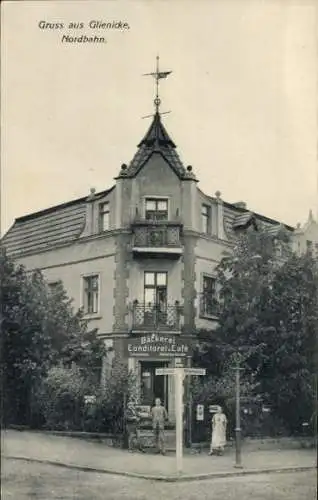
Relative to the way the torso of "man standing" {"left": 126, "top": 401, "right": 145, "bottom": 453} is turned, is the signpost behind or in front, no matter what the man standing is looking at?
in front

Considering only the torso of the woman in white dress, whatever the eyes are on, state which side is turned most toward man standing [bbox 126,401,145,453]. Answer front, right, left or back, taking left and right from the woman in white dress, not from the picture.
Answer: right

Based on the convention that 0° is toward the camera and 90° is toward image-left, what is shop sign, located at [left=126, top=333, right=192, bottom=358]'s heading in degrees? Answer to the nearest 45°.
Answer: approximately 0°

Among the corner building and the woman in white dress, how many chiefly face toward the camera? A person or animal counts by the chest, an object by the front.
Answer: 2

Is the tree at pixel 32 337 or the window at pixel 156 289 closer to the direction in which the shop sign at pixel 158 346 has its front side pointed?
the tree
